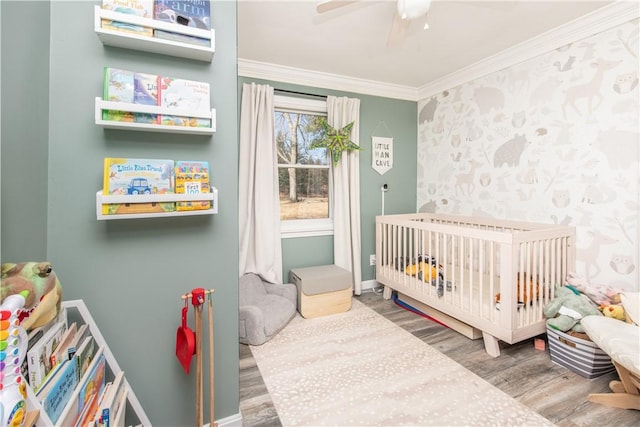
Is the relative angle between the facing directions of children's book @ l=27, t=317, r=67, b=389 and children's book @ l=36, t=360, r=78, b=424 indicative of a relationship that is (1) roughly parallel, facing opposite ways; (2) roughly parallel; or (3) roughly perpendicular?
roughly parallel

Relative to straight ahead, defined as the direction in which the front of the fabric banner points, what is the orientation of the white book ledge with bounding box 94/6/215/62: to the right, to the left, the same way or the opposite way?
the same way

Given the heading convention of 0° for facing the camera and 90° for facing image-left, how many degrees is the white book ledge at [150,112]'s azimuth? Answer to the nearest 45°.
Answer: approximately 315°

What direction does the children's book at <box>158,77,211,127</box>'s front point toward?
toward the camera

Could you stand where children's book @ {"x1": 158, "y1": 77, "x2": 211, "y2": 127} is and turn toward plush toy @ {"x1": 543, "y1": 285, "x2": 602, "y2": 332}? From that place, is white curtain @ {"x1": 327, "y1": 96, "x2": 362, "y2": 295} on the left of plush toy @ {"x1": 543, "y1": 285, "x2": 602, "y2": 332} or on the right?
left

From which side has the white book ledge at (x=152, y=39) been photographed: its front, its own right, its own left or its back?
front

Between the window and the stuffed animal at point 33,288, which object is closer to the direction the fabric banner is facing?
the stuffed animal

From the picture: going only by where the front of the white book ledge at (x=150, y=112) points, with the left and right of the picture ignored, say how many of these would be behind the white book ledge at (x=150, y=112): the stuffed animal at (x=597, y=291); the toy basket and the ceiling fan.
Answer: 0

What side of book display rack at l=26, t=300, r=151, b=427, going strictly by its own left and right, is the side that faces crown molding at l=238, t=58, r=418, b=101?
left

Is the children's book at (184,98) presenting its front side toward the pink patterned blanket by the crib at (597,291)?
no

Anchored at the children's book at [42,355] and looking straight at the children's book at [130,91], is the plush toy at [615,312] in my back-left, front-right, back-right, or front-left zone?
front-right

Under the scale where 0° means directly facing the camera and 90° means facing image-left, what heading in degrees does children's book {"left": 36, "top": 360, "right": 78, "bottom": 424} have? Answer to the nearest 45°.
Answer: approximately 315°

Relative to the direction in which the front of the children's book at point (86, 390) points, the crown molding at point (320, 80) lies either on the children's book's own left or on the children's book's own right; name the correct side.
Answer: on the children's book's own left
